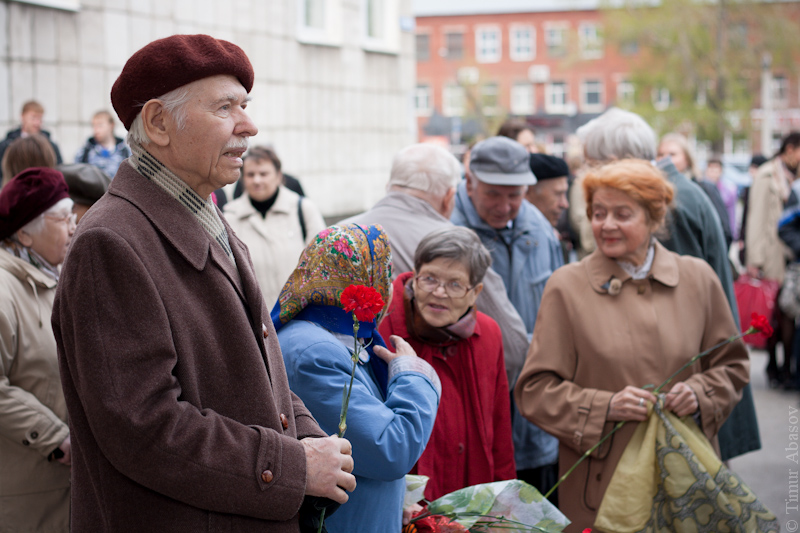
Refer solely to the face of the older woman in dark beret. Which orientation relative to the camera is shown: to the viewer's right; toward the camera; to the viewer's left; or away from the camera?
to the viewer's right

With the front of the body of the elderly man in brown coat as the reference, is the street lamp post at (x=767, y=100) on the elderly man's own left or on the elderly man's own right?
on the elderly man's own left

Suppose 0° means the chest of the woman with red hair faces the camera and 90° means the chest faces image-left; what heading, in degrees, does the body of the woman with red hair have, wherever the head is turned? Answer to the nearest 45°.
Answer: approximately 0°

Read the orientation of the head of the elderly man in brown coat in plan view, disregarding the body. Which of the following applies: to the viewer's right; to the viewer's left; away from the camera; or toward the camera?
to the viewer's right

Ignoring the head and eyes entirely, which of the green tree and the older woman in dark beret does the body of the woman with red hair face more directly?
the older woman in dark beret

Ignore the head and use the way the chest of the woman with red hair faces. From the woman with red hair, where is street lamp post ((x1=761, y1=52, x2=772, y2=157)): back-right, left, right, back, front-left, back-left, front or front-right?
back

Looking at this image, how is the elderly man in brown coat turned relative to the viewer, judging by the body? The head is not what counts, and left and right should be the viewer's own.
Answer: facing to the right of the viewer
